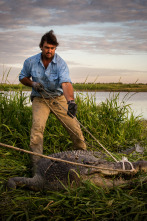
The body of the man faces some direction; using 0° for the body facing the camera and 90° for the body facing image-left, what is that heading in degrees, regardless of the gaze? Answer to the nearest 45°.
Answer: approximately 0°

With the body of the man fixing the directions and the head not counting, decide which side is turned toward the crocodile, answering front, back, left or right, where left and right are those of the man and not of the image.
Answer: front
